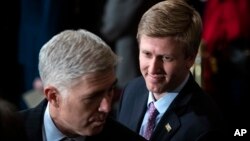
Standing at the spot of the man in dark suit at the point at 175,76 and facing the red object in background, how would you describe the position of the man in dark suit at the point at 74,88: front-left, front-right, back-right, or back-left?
back-left

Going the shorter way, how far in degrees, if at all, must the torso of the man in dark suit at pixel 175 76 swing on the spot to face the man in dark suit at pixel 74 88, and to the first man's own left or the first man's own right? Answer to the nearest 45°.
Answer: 0° — they already face them

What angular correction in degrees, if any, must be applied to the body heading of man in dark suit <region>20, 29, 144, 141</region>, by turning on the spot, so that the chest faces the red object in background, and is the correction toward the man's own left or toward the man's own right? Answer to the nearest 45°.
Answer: approximately 90° to the man's own left

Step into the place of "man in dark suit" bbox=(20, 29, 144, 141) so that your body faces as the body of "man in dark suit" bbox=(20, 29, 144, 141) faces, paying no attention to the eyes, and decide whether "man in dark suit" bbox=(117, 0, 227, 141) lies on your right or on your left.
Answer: on your left

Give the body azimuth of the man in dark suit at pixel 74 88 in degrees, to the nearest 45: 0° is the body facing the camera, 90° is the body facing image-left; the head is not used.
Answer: approximately 315°

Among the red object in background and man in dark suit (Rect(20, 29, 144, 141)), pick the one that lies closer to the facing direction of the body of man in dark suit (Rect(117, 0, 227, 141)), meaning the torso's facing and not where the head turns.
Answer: the man in dark suit

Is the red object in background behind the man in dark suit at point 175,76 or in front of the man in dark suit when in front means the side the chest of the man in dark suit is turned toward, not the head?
behind
